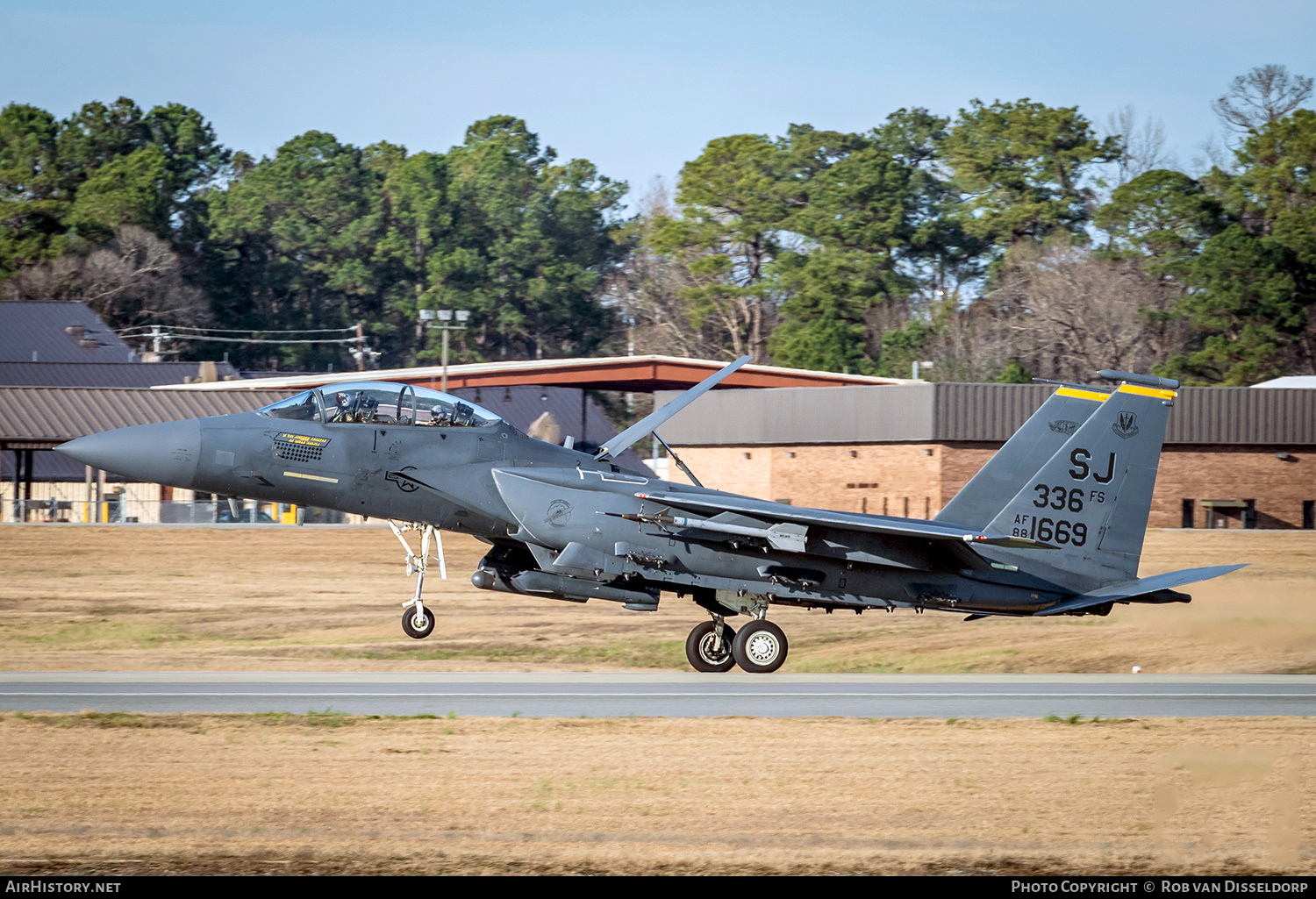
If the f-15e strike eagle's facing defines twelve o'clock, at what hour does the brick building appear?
The brick building is roughly at 4 o'clock from the f-15e strike eagle.

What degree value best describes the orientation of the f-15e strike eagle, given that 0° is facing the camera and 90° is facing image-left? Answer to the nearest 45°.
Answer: approximately 90°
